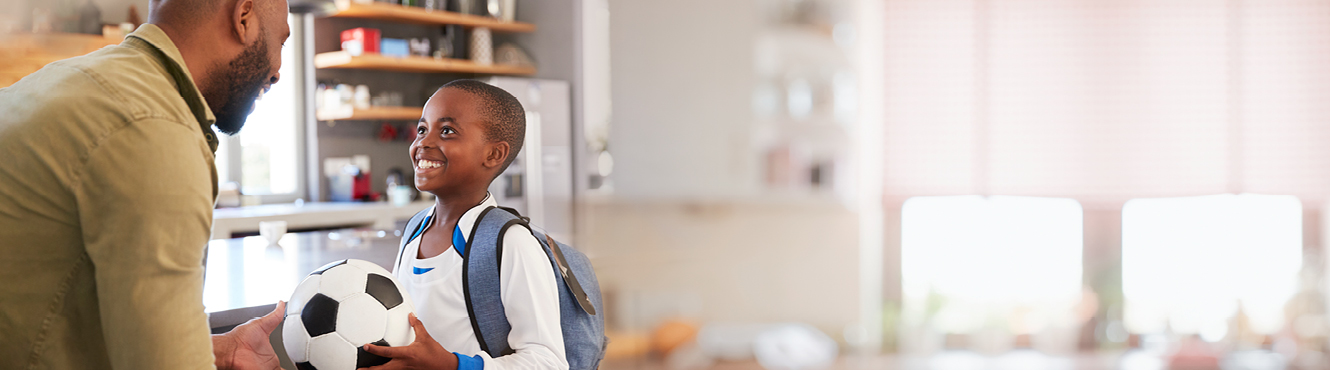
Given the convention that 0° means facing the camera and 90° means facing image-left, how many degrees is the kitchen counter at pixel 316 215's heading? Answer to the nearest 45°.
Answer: approximately 0°

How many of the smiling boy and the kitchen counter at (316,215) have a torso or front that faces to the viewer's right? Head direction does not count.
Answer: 0

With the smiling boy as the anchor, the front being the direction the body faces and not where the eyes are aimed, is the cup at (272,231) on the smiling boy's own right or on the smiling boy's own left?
on the smiling boy's own right

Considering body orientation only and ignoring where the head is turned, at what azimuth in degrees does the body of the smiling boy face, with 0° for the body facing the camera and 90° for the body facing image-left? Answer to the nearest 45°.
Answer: approximately 45°

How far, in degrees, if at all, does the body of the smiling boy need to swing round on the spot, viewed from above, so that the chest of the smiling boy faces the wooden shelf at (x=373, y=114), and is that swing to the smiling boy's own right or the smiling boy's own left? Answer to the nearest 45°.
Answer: approximately 135° to the smiling boy's own right

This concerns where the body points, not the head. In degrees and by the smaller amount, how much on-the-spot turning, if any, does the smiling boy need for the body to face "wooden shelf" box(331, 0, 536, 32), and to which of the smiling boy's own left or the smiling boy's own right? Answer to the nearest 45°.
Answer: approximately 135° to the smiling boy's own right
